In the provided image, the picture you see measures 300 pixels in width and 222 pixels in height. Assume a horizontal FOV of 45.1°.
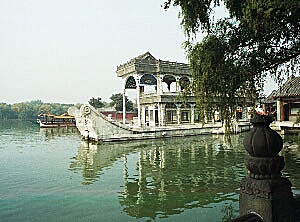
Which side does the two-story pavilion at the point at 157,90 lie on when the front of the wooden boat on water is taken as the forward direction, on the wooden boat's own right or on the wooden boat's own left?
on the wooden boat's own left

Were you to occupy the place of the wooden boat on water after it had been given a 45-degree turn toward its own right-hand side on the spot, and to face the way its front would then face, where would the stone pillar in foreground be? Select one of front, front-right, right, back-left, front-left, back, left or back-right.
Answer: back-left

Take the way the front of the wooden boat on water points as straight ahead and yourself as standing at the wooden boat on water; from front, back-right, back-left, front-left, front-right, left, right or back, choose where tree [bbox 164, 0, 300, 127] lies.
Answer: left

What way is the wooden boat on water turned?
to the viewer's left
